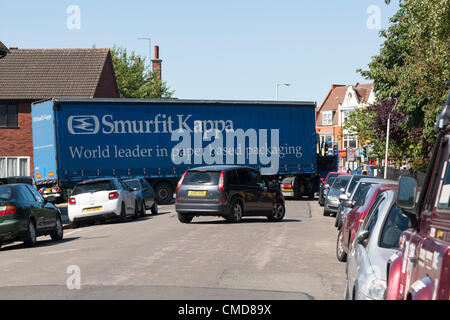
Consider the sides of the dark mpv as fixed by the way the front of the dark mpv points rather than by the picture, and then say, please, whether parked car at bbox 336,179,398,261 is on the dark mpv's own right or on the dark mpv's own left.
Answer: on the dark mpv's own right

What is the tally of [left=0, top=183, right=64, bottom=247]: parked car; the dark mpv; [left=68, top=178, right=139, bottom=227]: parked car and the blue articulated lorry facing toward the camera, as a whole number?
0

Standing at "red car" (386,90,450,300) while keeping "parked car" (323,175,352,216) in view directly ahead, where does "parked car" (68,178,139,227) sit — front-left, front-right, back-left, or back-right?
front-left

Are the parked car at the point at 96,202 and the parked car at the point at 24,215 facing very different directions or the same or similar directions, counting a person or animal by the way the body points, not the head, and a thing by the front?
same or similar directions

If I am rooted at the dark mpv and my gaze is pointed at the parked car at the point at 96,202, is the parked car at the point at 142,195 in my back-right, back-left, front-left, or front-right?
front-right

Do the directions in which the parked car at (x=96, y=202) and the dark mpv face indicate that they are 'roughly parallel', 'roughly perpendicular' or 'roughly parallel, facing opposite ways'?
roughly parallel

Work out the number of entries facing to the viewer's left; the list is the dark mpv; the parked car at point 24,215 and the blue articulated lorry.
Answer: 0

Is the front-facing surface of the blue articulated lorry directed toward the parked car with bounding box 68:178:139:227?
no

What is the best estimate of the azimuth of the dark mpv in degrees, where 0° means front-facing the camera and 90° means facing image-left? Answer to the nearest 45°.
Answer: approximately 225°

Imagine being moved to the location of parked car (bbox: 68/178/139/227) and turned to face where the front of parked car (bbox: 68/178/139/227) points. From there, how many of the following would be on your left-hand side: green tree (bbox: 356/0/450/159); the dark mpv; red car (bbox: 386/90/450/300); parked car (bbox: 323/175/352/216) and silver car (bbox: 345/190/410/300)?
0

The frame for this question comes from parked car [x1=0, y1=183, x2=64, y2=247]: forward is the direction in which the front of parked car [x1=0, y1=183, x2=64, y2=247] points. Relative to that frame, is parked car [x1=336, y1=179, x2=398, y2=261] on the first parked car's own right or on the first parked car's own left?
on the first parked car's own right

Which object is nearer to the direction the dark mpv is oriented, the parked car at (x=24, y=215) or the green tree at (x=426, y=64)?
the green tree

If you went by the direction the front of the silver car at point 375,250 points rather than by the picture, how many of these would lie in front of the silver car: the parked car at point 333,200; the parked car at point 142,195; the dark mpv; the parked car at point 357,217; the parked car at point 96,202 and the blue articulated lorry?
0

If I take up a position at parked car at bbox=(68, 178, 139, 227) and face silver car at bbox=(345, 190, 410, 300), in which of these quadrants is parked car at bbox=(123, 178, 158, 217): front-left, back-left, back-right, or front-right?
back-left

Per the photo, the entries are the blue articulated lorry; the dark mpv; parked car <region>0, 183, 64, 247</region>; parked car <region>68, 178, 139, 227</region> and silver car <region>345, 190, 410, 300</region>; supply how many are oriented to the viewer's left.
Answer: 0

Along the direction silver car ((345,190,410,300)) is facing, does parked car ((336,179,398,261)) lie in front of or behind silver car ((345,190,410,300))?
behind

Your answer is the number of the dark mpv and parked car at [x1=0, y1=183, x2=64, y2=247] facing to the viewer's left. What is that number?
0

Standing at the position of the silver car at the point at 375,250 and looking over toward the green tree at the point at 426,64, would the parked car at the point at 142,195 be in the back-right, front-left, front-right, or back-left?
front-left
